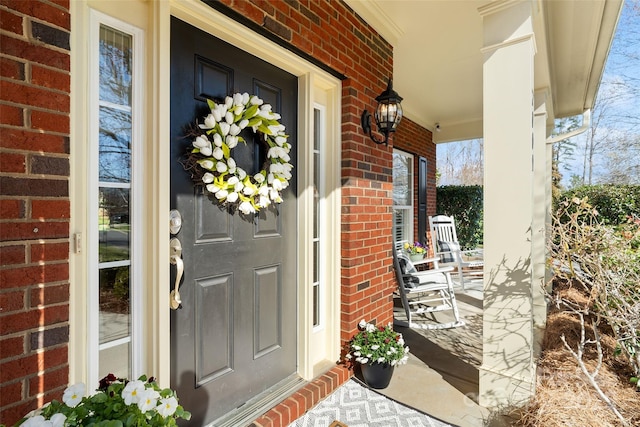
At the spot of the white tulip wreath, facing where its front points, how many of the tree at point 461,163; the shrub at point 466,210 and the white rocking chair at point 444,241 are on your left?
3

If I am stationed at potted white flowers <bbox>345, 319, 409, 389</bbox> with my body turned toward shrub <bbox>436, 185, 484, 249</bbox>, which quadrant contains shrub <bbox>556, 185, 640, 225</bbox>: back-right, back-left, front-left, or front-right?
front-right

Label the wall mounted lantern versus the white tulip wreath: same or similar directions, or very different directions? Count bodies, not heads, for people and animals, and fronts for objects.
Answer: same or similar directions

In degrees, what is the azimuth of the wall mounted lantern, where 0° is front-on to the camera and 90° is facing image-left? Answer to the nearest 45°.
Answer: approximately 315°

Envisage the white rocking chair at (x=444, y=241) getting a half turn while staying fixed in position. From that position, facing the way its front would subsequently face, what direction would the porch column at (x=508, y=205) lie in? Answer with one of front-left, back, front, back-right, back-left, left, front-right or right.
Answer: back-left

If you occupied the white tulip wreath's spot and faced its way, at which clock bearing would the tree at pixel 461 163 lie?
The tree is roughly at 9 o'clock from the white tulip wreath.

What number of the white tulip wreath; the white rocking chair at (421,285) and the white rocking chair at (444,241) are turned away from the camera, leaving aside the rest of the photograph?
0

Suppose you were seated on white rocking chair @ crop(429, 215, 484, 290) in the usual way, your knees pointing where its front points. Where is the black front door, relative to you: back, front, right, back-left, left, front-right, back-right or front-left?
front-right

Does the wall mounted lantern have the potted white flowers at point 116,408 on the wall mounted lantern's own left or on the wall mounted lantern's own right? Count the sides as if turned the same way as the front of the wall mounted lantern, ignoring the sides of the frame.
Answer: on the wall mounted lantern's own right

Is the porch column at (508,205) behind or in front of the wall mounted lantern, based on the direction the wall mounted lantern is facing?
in front

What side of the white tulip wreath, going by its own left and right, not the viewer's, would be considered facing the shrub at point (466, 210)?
left

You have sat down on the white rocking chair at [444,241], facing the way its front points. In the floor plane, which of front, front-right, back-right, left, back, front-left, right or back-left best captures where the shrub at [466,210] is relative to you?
back-left

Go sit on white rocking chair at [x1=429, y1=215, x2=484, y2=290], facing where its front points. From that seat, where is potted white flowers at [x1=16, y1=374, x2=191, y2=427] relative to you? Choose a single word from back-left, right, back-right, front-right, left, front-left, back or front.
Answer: front-right

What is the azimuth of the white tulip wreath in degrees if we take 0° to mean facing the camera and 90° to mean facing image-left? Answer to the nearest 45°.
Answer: approximately 315°

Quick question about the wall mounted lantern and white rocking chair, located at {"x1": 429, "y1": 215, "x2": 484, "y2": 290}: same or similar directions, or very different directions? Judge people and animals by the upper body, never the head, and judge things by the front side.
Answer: same or similar directions

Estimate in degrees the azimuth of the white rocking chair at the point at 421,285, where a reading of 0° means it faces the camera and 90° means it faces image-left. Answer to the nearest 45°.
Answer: approximately 270°
